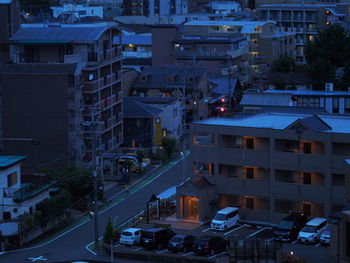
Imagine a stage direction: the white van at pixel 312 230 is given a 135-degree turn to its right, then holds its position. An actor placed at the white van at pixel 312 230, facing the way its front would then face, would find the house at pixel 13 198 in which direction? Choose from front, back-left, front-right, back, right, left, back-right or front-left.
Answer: left

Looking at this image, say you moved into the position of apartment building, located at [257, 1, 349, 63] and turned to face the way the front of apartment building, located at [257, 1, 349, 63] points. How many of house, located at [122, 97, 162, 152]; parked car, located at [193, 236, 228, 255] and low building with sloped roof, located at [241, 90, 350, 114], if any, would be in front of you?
3

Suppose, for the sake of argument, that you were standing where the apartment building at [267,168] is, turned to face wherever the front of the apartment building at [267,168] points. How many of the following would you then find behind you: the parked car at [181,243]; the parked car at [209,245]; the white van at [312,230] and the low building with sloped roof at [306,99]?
1

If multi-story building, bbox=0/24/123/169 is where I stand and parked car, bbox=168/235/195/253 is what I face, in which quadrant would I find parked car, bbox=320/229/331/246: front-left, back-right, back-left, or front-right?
front-left

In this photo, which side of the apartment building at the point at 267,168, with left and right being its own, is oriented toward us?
front

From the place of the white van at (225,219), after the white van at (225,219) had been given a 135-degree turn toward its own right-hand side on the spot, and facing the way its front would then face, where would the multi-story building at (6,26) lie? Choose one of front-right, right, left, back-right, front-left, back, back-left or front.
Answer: front-left

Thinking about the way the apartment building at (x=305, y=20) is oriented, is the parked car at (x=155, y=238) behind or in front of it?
in front

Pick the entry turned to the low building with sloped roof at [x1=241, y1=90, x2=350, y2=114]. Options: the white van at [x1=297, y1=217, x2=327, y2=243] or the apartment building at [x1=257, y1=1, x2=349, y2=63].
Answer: the apartment building

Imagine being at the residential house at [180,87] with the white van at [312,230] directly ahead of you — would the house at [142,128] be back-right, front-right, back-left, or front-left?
front-right

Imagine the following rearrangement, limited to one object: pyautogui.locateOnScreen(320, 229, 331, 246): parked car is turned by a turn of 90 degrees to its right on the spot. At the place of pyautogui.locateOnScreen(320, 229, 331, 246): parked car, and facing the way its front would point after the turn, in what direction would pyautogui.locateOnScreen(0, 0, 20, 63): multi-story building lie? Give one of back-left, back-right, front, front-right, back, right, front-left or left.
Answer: front

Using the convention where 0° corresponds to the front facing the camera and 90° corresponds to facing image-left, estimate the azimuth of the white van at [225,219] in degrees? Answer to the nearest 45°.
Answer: approximately 45°

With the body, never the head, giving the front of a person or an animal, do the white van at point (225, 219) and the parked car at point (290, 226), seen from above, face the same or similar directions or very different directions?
same or similar directions

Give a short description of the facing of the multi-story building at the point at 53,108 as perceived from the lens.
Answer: facing the viewer and to the right of the viewer

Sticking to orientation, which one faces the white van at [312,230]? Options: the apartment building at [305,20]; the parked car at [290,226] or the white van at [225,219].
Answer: the apartment building

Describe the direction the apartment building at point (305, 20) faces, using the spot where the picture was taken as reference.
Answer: facing the viewer

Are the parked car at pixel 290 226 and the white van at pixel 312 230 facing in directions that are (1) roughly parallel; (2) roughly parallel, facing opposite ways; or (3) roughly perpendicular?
roughly parallel

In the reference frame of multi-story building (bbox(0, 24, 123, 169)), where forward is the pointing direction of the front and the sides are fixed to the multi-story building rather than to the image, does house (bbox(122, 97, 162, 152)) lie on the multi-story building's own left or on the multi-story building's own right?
on the multi-story building's own left

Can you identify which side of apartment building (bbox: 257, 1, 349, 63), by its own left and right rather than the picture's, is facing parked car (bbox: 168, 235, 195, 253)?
front
